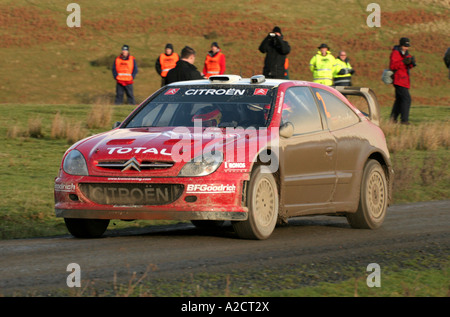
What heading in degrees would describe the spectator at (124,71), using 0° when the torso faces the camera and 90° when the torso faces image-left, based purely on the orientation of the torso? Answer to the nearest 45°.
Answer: approximately 0°

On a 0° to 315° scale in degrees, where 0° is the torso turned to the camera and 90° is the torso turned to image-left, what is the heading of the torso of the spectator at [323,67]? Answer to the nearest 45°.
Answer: approximately 0°

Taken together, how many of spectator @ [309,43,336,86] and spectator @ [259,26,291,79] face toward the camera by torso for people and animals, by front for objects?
2

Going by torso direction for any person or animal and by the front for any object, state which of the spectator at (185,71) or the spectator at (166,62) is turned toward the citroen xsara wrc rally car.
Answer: the spectator at (166,62)

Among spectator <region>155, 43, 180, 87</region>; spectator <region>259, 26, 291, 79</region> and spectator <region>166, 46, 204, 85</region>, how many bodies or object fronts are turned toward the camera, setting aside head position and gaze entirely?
2

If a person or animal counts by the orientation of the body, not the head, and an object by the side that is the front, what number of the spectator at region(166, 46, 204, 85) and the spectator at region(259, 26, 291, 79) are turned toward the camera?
1

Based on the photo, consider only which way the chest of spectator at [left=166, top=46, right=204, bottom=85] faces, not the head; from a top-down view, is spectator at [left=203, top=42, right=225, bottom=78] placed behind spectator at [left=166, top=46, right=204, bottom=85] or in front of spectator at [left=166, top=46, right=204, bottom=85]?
in front

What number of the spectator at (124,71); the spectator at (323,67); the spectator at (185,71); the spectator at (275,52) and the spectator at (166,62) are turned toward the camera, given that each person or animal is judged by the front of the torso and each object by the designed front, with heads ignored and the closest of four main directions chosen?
4

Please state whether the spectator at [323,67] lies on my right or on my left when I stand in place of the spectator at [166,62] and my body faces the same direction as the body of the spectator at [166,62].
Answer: on my left
